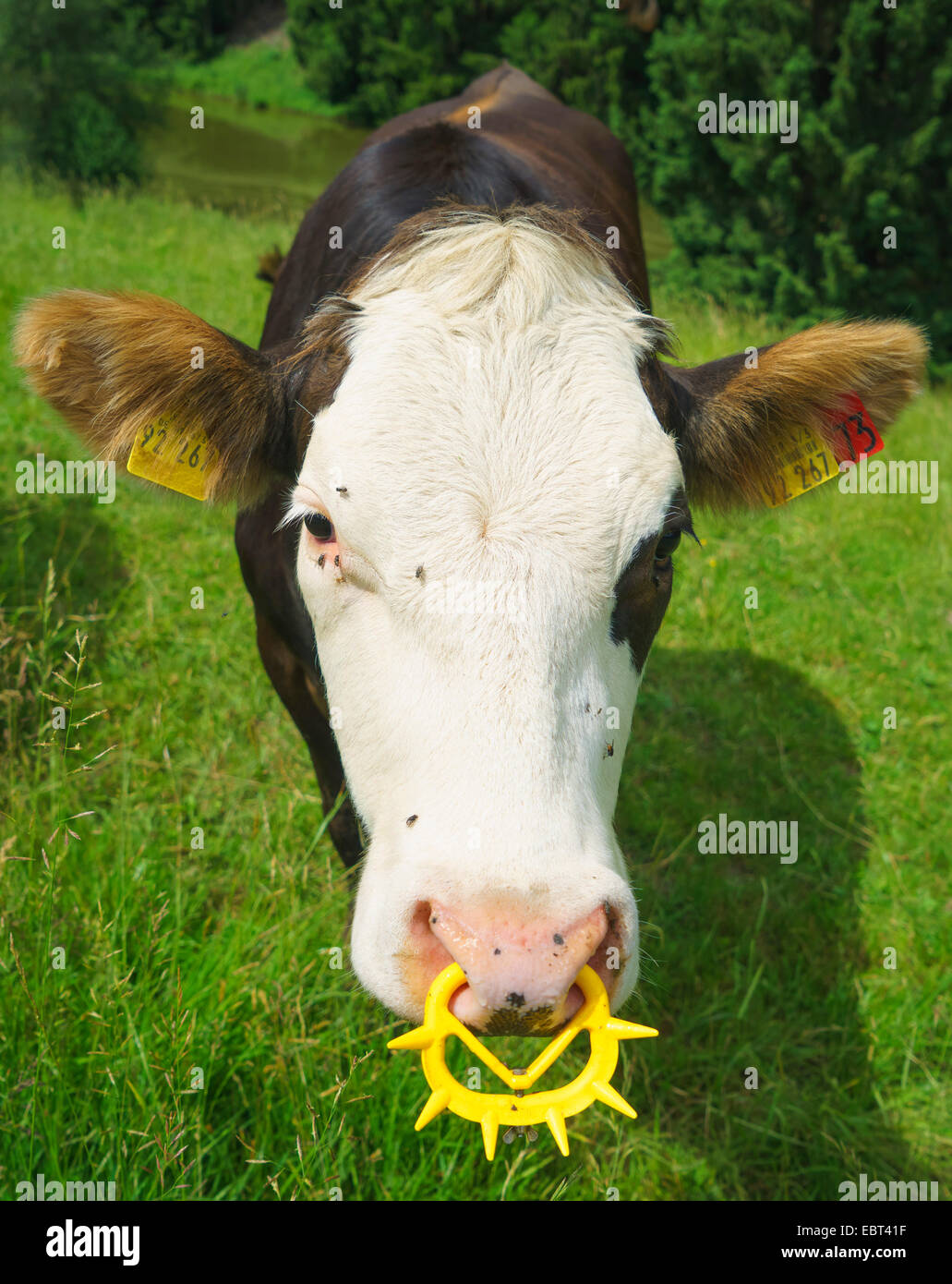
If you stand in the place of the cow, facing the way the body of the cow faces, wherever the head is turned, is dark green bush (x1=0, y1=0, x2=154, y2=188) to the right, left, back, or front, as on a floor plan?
back

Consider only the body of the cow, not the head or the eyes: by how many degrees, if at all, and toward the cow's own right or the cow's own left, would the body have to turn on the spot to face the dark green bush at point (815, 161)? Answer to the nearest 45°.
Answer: approximately 180°

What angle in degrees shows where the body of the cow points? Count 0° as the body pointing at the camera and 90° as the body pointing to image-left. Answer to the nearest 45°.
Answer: approximately 0°
